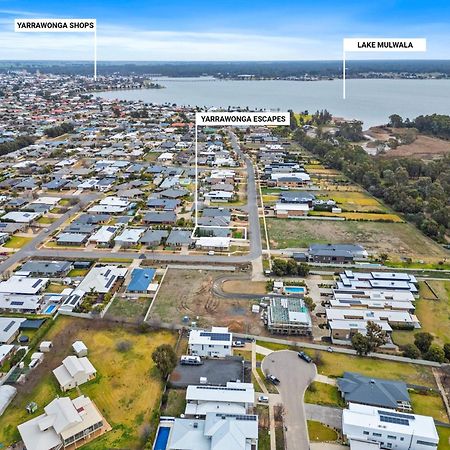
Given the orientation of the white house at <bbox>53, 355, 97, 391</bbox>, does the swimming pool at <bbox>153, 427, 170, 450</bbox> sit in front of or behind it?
in front

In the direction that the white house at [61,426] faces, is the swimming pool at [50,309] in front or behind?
behind

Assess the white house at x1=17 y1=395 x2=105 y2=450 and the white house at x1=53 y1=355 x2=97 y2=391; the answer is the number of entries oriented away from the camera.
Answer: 0

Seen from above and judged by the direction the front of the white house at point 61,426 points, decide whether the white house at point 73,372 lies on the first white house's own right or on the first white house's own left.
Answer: on the first white house's own left

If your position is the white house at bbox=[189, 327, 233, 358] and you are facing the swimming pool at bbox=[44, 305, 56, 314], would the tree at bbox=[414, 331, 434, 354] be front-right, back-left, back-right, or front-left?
back-right

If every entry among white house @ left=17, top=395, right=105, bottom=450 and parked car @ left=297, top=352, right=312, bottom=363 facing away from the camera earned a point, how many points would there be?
0
